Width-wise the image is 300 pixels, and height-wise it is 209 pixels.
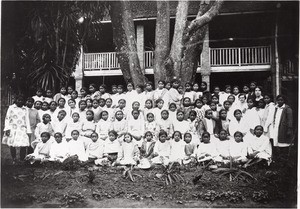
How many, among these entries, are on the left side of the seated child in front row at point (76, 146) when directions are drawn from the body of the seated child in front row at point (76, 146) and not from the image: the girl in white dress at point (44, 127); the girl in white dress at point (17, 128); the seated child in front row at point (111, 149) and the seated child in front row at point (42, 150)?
1

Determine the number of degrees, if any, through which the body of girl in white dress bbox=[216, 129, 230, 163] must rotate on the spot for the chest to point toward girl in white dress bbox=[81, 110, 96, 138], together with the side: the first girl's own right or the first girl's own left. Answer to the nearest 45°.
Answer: approximately 90° to the first girl's own right

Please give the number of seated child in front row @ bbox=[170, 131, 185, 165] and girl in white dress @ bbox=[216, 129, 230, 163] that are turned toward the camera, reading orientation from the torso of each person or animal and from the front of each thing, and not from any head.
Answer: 2

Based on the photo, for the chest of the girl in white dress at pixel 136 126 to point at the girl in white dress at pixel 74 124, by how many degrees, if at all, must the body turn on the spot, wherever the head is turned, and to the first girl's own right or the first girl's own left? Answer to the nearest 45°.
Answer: approximately 90° to the first girl's own right

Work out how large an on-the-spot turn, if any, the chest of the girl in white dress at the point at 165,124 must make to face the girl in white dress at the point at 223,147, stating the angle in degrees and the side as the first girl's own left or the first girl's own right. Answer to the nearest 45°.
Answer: approximately 45° to the first girl's own left

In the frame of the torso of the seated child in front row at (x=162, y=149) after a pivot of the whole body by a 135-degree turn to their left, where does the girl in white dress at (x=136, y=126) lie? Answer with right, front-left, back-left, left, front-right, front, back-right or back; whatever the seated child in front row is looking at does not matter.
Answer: left

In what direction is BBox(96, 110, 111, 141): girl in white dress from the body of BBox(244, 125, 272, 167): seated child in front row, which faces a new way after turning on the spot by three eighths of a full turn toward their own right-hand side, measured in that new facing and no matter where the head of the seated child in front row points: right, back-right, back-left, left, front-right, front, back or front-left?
front-left

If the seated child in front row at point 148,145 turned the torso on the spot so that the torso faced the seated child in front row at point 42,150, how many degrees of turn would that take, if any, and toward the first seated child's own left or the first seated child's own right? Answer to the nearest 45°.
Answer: approximately 90° to the first seated child's own right

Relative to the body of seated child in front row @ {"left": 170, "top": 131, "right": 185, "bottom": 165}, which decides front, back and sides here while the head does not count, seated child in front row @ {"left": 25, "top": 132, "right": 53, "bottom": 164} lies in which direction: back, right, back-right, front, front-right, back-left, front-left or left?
right
